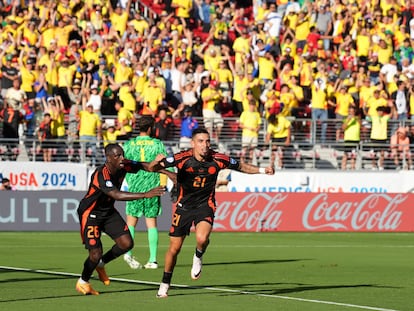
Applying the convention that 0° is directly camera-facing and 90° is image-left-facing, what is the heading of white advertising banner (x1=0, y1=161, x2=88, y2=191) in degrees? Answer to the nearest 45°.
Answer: approximately 0°

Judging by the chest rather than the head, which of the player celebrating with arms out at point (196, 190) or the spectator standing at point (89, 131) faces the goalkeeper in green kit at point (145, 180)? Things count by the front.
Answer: the spectator standing

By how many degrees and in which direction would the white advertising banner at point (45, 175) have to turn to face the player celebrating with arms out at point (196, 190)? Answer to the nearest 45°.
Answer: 0° — it already faces them

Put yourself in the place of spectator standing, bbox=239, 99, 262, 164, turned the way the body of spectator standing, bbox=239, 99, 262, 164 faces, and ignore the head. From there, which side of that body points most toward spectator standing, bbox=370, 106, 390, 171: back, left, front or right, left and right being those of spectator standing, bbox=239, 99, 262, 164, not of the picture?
left

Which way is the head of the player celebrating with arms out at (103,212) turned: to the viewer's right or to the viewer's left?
to the viewer's right

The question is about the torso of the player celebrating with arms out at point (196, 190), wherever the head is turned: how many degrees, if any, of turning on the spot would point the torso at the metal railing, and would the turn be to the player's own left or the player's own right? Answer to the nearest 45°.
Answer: approximately 180°

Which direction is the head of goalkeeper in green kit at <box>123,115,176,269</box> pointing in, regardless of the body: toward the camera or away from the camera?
away from the camera

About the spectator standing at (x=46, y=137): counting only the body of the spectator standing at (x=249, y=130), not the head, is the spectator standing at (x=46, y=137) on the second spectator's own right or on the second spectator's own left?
on the second spectator's own right
